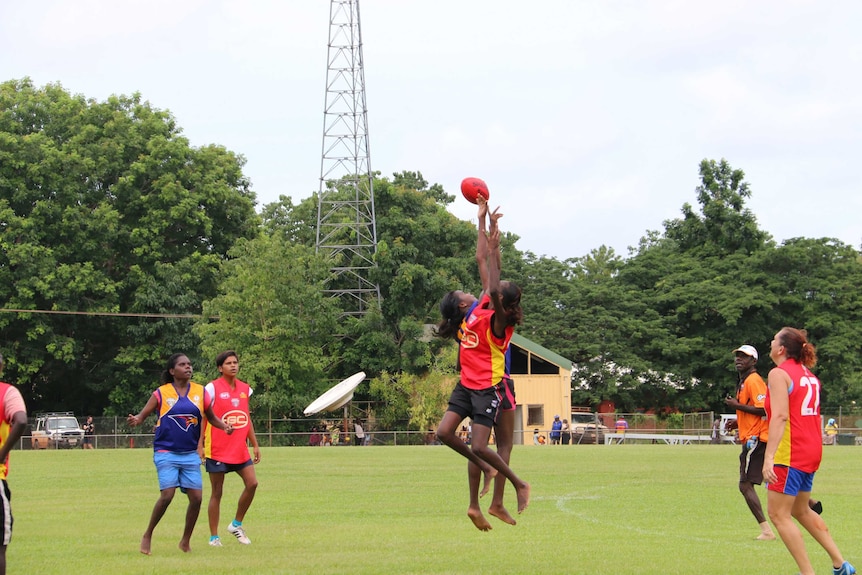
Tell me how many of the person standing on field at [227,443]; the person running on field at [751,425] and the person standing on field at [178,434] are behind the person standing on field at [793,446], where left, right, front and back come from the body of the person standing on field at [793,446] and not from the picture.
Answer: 0

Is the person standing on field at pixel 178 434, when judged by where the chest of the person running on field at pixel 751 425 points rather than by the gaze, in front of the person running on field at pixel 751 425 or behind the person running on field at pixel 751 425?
in front

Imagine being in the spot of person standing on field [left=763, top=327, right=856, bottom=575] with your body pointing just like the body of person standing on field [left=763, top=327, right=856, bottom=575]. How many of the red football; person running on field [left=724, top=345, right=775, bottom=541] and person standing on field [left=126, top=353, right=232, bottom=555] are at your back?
0

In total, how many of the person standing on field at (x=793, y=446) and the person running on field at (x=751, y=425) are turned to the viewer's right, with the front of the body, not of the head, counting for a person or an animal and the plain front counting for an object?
0

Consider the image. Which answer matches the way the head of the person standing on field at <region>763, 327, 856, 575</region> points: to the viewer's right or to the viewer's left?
to the viewer's left

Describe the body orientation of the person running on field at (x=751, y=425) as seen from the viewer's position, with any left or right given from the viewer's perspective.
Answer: facing the viewer and to the left of the viewer

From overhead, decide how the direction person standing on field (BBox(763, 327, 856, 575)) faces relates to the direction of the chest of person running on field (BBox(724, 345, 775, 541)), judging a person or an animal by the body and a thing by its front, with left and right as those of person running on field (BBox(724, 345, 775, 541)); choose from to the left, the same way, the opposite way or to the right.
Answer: to the right

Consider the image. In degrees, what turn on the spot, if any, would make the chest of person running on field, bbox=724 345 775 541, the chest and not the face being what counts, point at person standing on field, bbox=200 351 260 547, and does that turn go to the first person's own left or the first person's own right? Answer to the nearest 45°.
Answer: approximately 45° to the first person's own right

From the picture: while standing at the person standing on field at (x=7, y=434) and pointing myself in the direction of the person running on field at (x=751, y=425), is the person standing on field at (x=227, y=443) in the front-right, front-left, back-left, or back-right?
front-left

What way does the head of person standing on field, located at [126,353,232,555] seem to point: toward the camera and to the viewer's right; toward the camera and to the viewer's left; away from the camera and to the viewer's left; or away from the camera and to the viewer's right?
toward the camera and to the viewer's right

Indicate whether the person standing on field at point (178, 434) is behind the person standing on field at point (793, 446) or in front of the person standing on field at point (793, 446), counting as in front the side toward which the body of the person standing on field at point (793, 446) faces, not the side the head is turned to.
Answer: in front

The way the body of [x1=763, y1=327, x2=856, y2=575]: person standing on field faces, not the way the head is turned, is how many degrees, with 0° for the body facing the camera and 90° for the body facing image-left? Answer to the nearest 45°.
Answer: approximately 135°

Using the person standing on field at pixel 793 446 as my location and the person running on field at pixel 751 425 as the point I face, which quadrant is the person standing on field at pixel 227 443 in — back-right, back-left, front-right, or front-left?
front-left

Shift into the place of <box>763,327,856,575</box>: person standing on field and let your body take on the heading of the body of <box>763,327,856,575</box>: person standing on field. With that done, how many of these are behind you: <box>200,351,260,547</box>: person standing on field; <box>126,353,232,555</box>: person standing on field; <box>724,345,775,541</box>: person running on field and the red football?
0
